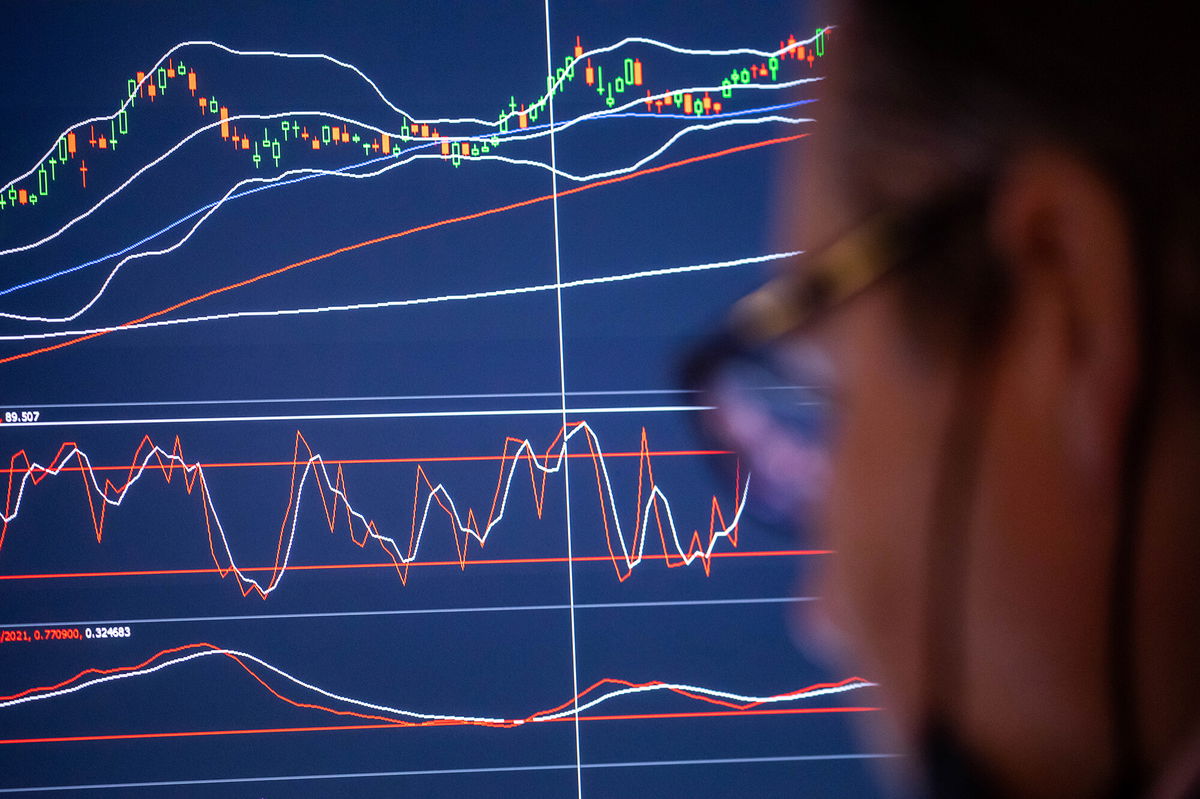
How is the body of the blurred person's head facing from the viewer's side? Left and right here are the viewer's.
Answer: facing away from the viewer and to the left of the viewer

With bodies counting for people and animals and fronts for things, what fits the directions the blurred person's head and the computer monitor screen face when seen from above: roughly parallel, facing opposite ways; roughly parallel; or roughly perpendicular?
roughly parallel, facing opposite ways

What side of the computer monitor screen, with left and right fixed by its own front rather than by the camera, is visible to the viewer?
front

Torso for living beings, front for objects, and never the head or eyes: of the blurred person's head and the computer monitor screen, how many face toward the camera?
1

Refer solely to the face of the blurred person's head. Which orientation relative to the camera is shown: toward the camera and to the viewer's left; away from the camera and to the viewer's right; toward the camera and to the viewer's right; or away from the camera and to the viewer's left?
away from the camera and to the viewer's left

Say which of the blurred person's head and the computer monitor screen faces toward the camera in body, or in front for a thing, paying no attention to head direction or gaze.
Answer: the computer monitor screen

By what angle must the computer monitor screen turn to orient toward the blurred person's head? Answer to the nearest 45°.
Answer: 0° — it already faces them

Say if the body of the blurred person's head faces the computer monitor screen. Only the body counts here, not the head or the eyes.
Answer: yes
